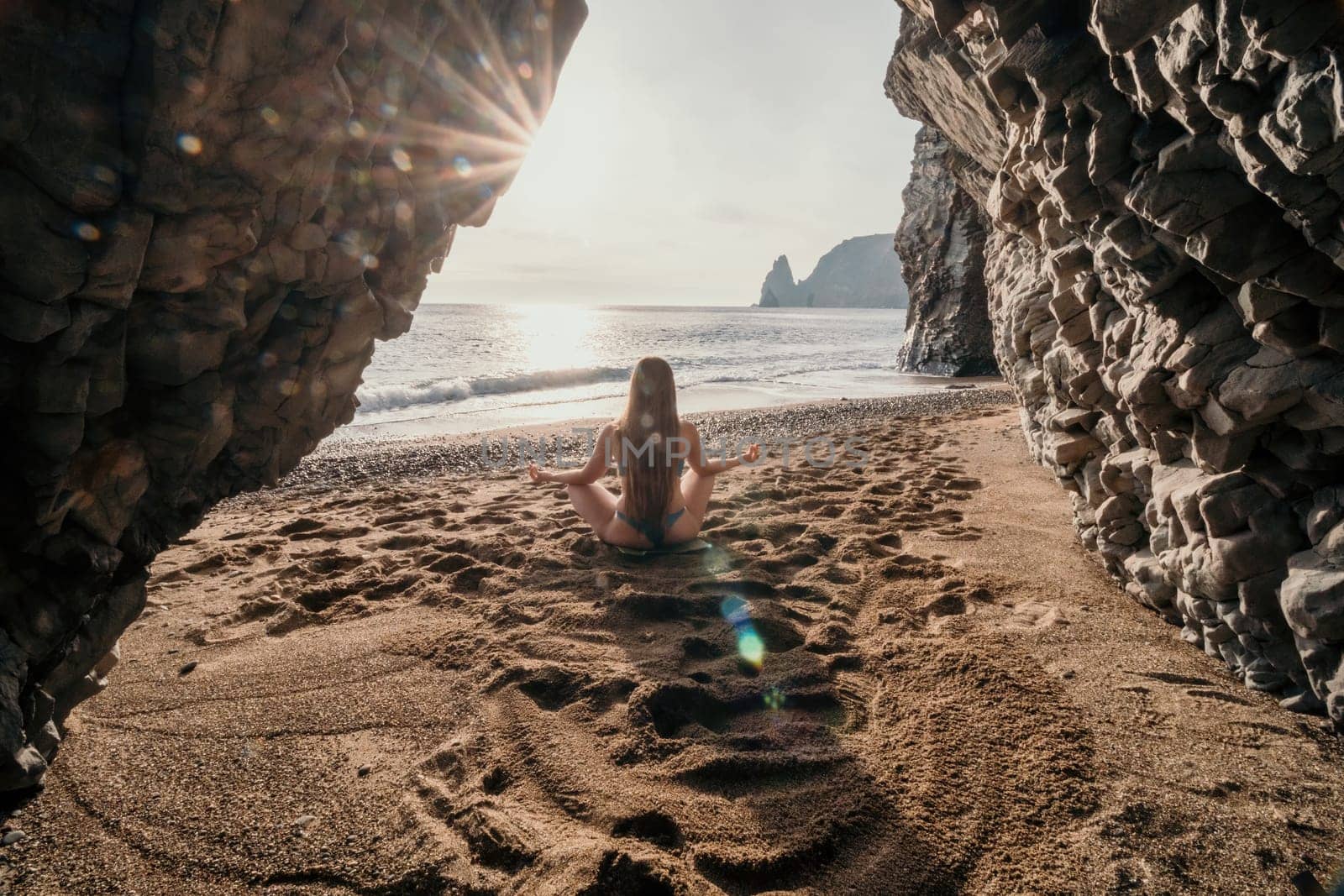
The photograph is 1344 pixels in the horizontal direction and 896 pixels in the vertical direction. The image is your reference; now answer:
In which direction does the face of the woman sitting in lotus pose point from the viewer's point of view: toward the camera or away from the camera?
away from the camera

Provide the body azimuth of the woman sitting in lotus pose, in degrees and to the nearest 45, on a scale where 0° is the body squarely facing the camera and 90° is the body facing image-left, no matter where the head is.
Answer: approximately 180°

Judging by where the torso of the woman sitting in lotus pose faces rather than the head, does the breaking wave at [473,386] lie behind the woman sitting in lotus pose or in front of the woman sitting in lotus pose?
in front

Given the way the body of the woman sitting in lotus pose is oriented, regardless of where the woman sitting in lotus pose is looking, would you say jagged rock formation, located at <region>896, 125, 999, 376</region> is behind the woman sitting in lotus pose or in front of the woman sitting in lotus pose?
in front
